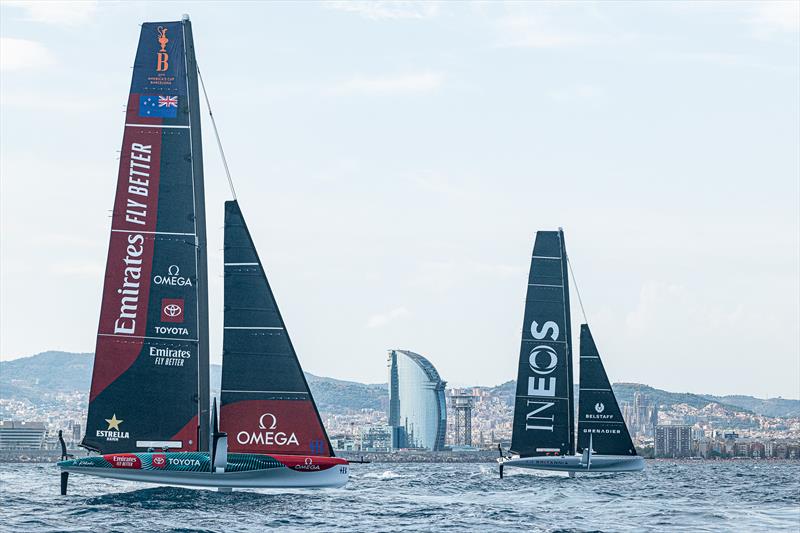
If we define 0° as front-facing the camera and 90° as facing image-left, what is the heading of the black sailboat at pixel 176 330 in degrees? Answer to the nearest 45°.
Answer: approximately 270°
